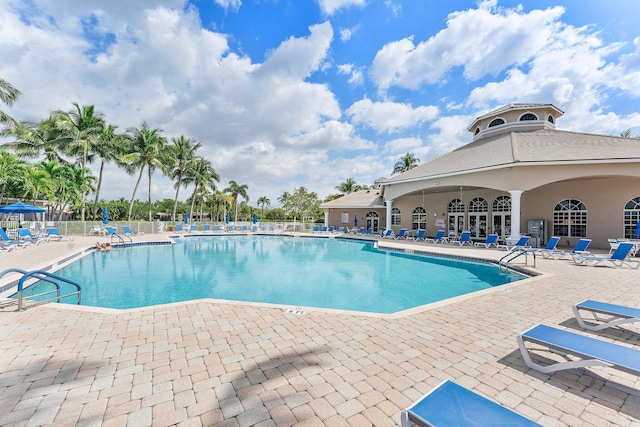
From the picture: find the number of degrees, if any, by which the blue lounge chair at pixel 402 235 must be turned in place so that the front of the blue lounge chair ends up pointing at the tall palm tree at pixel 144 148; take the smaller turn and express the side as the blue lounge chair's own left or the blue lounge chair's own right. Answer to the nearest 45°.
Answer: approximately 45° to the blue lounge chair's own right

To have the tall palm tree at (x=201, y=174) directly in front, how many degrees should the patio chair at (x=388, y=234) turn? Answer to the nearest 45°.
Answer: approximately 45° to its right

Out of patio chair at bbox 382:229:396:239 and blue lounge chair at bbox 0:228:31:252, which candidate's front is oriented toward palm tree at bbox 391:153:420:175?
the blue lounge chair

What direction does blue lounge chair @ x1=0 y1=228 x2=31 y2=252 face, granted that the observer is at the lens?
facing to the right of the viewer

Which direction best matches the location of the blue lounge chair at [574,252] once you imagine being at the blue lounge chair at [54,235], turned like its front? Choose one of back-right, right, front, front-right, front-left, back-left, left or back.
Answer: front-right

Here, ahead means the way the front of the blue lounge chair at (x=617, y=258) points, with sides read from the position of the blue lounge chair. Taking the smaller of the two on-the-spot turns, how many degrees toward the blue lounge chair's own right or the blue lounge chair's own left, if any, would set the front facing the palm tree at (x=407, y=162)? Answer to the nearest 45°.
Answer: approximately 45° to the blue lounge chair's own right

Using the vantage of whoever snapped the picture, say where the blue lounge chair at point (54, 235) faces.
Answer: facing to the right of the viewer

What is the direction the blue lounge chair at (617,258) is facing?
to the viewer's left

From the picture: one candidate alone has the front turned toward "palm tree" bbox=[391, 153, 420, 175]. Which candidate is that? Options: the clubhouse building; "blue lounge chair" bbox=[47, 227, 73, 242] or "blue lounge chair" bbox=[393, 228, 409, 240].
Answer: "blue lounge chair" bbox=[47, 227, 73, 242]
